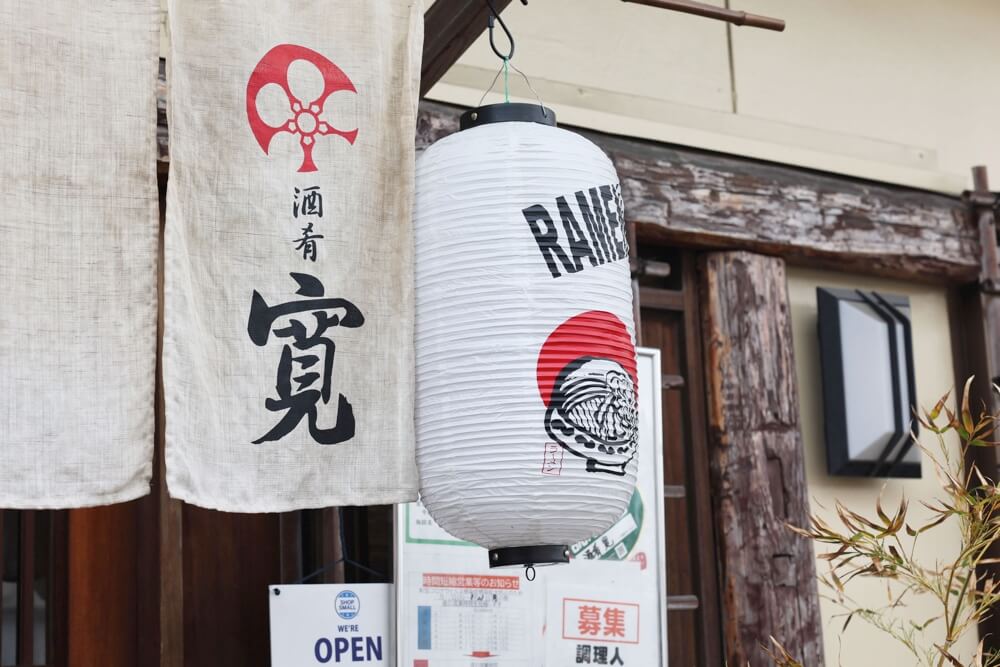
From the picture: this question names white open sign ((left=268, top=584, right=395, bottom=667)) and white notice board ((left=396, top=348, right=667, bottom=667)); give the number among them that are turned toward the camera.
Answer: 2

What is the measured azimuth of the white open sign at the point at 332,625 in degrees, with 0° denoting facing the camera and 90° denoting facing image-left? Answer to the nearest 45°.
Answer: approximately 0°

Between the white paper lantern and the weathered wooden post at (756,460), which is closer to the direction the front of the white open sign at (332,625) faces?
the white paper lantern

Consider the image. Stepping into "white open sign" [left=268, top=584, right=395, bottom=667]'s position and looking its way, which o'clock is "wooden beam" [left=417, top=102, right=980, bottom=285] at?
The wooden beam is roughly at 8 o'clock from the white open sign.

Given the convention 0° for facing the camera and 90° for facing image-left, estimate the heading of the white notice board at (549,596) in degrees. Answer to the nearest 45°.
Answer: approximately 0°

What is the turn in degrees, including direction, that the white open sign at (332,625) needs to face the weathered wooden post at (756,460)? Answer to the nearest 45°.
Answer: approximately 135° to its left

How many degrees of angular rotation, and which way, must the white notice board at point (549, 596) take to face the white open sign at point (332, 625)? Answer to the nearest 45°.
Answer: approximately 45° to its right

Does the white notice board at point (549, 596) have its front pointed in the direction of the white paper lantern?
yes
